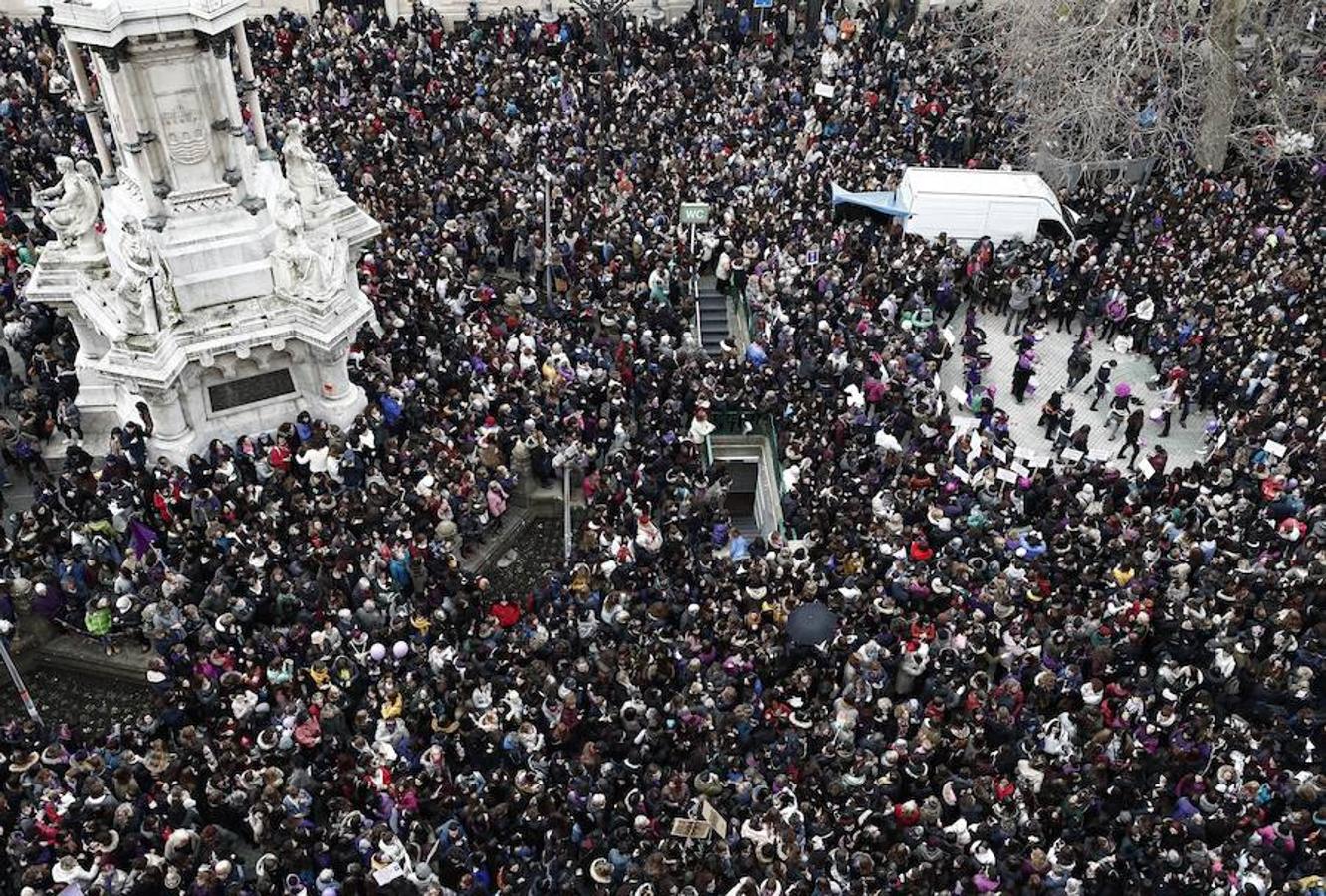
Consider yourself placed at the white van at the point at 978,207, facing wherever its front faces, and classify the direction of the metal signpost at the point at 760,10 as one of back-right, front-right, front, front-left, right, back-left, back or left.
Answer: back-left

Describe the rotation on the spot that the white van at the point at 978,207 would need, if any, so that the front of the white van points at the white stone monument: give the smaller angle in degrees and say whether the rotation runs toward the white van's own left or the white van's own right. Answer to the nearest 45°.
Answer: approximately 135° to the white van's own right

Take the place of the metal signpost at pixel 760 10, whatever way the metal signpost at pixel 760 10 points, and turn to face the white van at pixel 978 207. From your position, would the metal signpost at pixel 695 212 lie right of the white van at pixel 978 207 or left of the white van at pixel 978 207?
right

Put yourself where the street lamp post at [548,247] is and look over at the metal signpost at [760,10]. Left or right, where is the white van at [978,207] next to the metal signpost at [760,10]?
right

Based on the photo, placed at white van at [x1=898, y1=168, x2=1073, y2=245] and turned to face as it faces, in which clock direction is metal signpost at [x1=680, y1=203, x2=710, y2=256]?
The metal signpost is roughly at 5 o'clock from the white van.

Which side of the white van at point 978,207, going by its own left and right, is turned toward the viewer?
right

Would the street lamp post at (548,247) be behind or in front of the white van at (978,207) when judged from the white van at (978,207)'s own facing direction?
behind

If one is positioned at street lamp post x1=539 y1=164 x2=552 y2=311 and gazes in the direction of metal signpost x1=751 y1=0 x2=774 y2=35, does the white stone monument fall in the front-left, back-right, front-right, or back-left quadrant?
back-left
